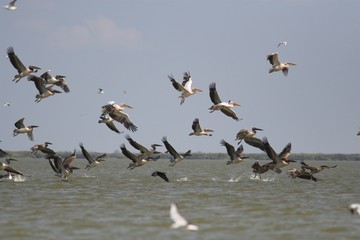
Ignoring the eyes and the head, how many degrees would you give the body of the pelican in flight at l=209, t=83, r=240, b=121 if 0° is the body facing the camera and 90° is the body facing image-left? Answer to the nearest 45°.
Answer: approximately 270°

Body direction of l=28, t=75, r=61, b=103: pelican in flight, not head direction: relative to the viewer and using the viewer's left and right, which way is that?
facing to the right of the viewer

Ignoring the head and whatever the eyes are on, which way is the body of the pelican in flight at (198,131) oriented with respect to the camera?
to the viewer's right

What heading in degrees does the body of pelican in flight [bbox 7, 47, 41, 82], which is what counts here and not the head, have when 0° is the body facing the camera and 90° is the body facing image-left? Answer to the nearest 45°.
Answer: approximately 270°

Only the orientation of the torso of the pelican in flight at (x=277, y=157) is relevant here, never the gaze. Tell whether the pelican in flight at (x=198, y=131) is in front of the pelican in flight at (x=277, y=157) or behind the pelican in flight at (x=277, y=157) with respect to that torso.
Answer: behind

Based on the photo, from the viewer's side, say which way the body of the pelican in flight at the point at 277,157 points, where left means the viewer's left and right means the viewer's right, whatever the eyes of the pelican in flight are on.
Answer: facing to the right of the viewer

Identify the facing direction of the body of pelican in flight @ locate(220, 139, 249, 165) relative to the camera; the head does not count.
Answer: to the viewer's right
